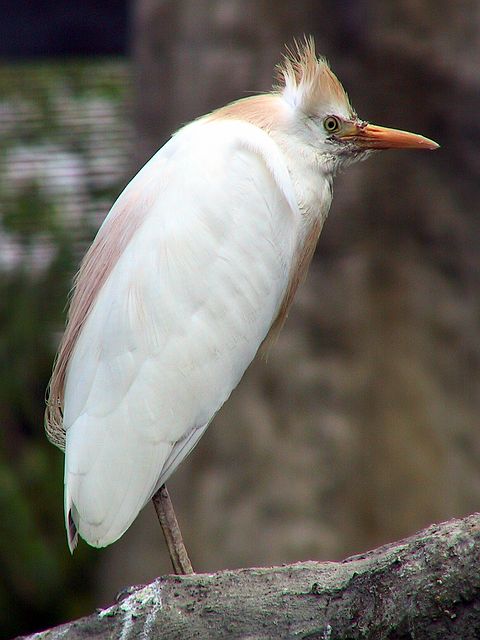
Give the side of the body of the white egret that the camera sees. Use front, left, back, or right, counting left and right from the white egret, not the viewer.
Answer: right
